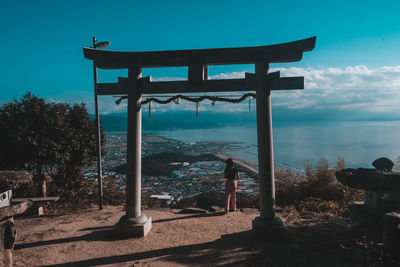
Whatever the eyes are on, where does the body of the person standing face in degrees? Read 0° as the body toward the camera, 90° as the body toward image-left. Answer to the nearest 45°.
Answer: approximately 180°

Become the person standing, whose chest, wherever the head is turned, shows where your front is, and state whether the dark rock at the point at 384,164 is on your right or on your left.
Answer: on your right

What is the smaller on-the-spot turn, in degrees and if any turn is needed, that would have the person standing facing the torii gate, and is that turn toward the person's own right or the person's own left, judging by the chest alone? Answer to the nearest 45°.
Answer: approximately 180°

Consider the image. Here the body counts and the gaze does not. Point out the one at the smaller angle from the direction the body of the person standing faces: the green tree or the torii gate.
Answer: the green tree

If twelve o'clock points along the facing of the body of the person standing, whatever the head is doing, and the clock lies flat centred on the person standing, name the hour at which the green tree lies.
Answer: The green tree is roughly at 9 o'clock from the person standing.

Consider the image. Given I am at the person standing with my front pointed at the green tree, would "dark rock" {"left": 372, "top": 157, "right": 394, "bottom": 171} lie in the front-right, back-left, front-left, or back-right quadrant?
back-left
